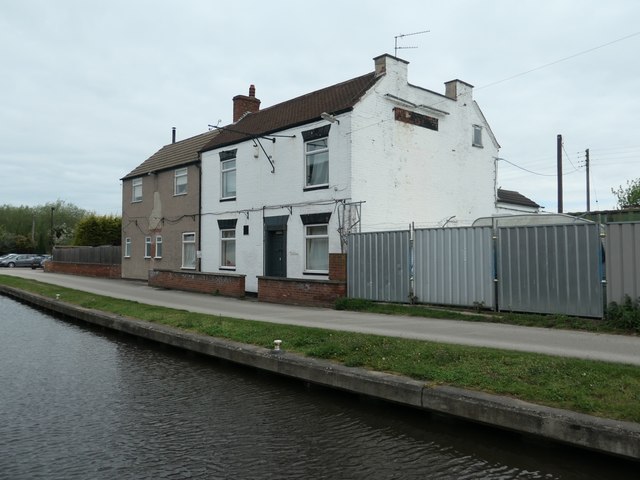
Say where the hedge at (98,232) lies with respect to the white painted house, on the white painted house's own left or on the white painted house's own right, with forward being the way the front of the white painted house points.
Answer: on the white painted house's own right

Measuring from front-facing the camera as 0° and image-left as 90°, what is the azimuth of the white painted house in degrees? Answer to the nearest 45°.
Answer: approximately 45°

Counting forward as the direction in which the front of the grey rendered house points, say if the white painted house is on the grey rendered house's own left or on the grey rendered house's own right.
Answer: on the grey rendered house's own left

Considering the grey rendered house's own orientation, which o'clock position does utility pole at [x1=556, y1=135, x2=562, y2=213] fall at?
The utility pole is roughly at 8 o'clock from the grey rendered house.

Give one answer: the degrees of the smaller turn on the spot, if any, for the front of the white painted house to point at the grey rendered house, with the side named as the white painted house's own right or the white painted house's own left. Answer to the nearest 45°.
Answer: approximately 90° to the white painted house's own right

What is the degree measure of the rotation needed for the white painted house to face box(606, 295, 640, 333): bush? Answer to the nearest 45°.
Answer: approximately 90° to its left

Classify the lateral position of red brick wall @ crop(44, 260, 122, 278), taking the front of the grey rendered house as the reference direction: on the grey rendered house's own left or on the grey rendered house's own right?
on the grey rendered house's own right

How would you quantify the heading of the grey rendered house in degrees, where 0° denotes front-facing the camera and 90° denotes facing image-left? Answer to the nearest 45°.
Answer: approximately 45°

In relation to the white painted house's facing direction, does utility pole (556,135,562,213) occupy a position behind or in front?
behind
